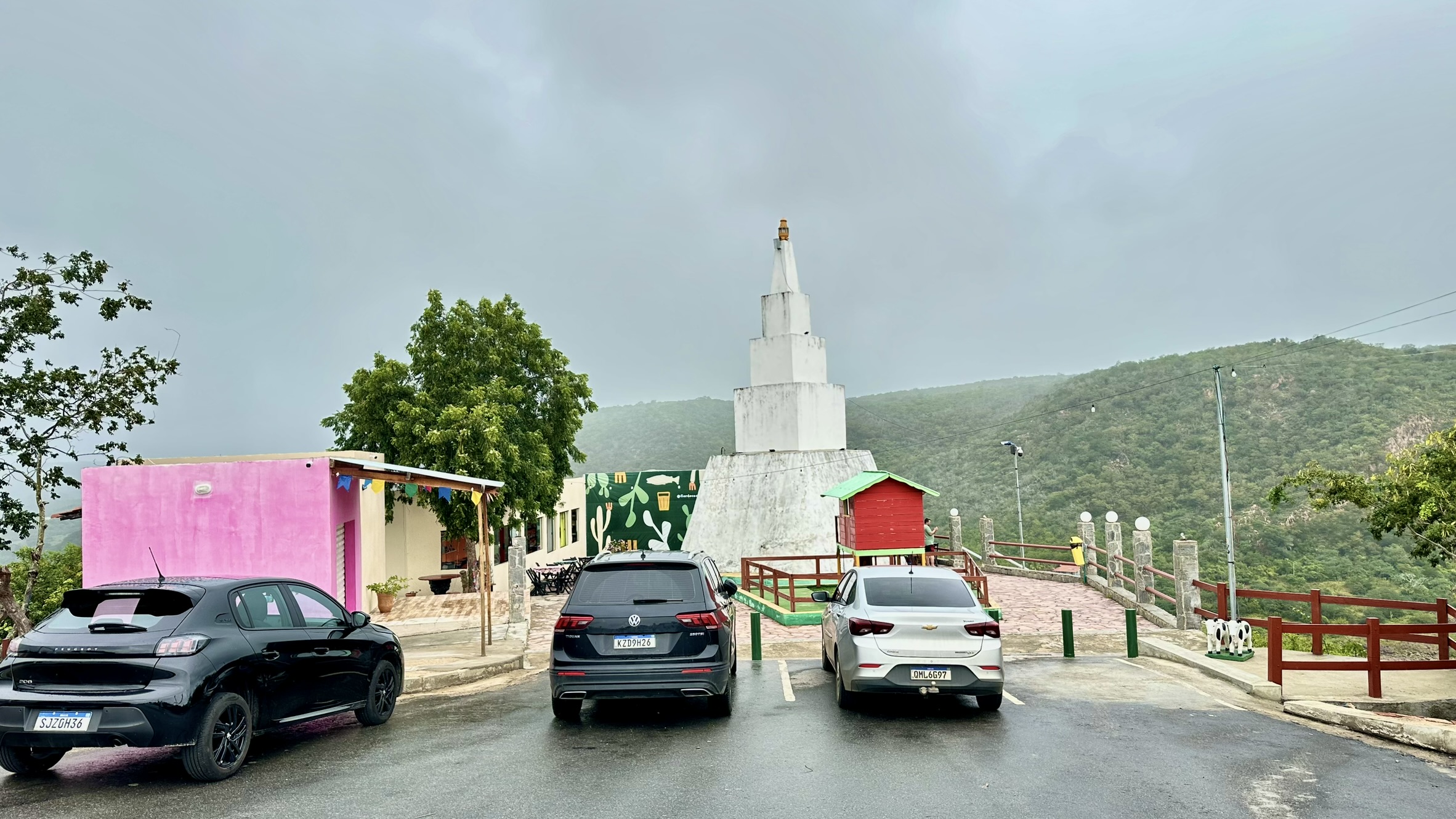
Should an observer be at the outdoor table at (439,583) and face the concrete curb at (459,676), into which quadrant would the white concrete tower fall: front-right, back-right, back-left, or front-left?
back-left

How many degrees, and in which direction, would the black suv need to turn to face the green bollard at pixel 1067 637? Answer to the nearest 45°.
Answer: approximately 45° to its right

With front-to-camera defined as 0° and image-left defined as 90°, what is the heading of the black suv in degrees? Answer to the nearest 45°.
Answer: approximately 180°

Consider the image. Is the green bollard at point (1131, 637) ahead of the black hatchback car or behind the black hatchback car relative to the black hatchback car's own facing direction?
ahead

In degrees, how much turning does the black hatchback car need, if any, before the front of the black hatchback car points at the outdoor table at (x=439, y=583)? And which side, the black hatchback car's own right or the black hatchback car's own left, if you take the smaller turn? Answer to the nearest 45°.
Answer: approximately 45° to the black hatchback car's own left

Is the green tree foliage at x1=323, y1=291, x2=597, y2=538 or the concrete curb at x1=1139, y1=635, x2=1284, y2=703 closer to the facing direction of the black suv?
the green tree foliage

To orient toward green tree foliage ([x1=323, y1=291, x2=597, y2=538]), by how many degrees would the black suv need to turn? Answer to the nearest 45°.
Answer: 0° — it already faces it

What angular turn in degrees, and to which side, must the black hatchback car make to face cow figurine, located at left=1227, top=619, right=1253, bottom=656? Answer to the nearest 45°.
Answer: approximately 45° to its right

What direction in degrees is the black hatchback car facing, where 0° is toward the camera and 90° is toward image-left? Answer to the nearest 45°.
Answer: approximately 225°

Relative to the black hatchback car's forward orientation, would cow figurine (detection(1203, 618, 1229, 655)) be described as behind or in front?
in front

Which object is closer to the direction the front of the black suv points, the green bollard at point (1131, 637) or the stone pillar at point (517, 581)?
the stone pillar

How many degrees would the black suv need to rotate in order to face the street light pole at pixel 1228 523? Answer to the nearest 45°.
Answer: approximately 45° to its right

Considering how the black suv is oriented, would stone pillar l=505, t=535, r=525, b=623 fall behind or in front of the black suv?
in front
